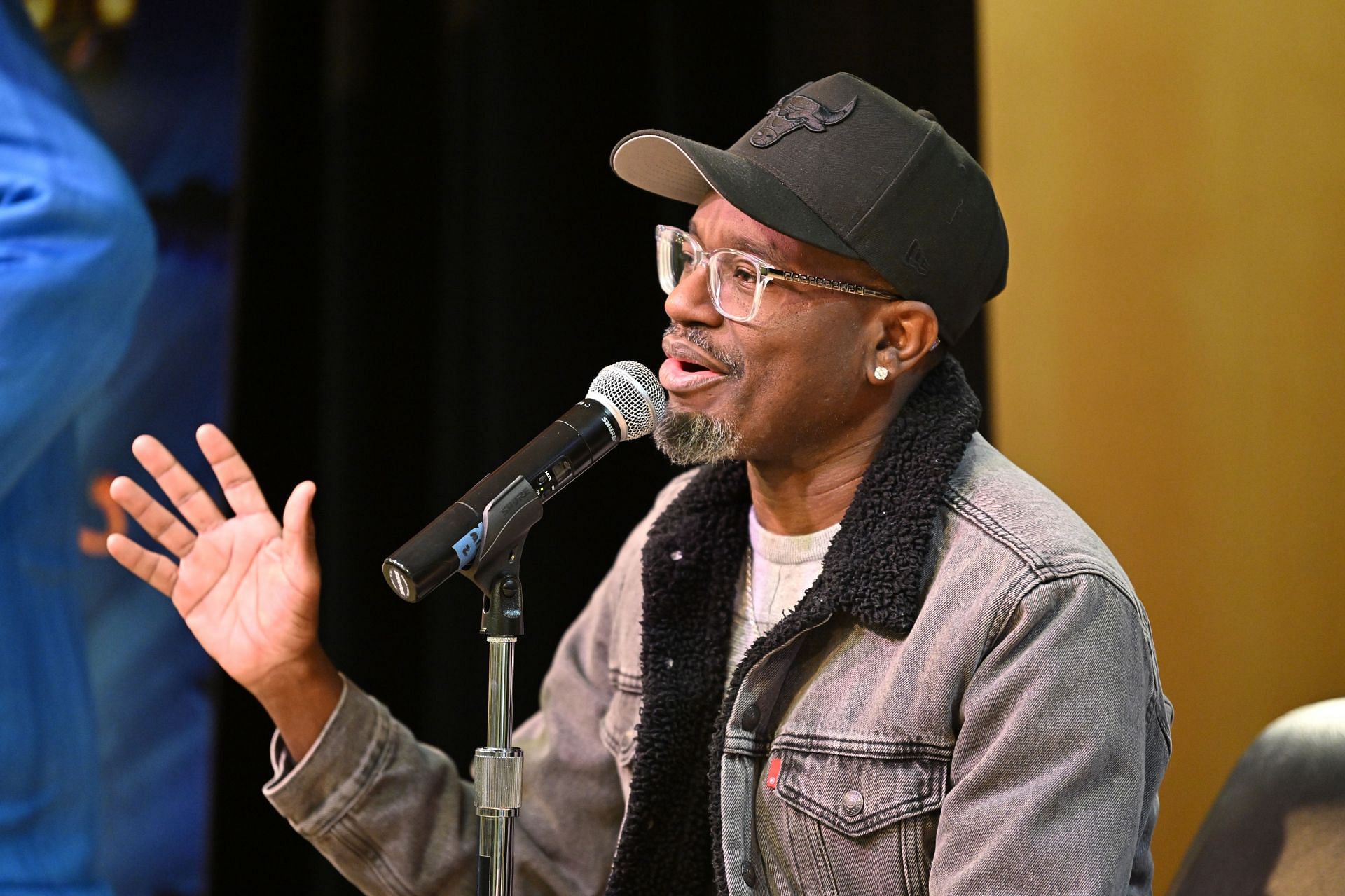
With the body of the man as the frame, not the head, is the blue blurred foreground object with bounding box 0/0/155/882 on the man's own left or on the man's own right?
on the man's own right

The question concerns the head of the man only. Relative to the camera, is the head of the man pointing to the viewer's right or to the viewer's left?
to the viewer's left

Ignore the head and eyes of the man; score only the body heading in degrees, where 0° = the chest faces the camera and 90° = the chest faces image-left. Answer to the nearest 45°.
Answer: approximately 45°
